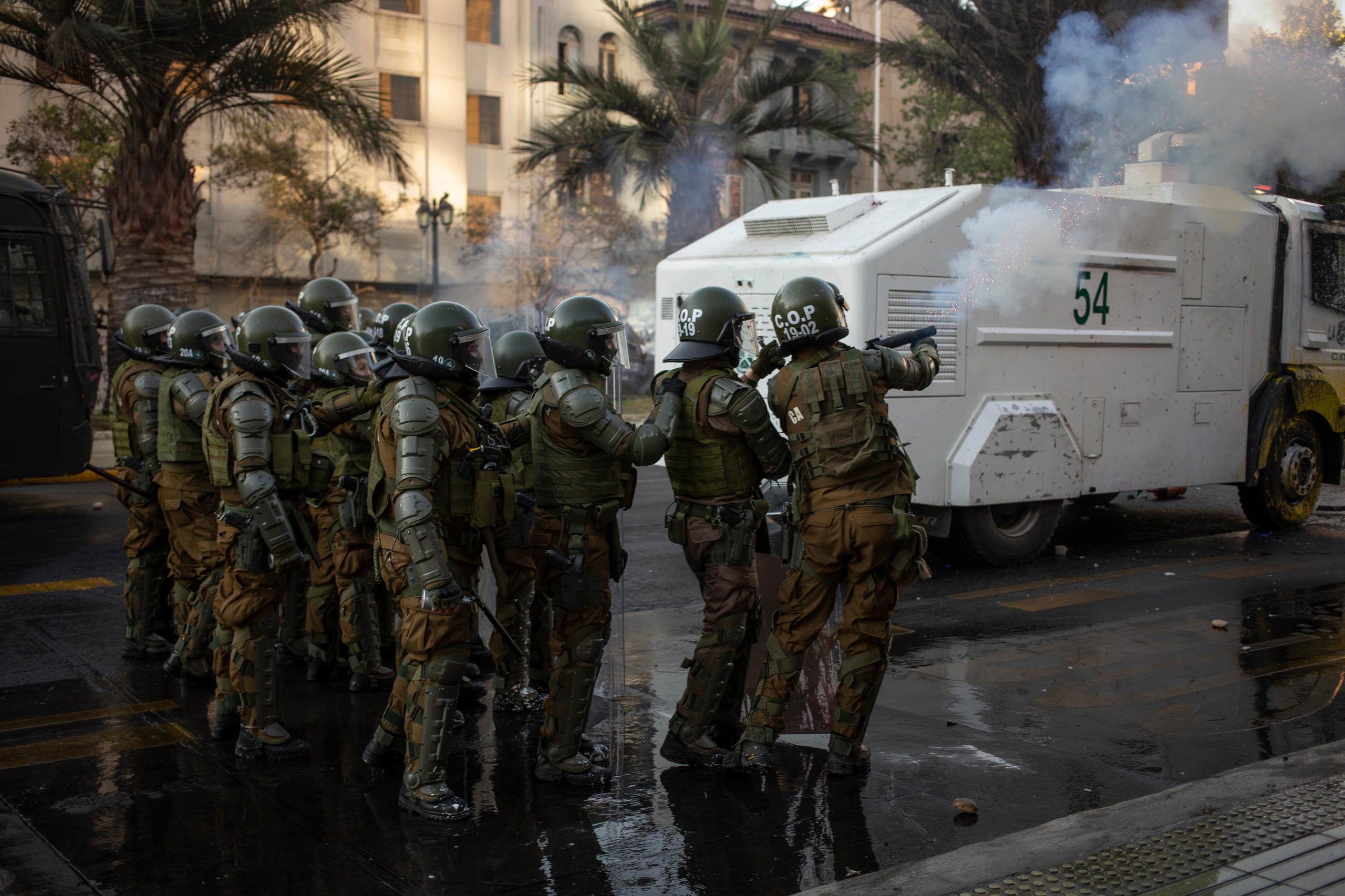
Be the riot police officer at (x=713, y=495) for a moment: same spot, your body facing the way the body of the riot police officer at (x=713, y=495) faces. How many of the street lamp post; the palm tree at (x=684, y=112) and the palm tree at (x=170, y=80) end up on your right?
0

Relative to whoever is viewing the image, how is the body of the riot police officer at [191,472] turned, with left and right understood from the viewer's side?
facing to the right of the viewer

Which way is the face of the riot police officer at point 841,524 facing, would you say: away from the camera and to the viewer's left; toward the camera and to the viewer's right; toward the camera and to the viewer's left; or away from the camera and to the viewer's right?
away from the camera and to the viewer's right

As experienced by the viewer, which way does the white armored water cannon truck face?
facing away from the viewer and to the right of the viewer

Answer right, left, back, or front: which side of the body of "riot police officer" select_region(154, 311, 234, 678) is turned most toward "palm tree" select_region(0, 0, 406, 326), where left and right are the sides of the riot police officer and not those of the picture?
left

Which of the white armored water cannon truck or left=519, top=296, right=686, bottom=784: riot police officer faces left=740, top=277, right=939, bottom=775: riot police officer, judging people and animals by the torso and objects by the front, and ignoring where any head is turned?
left=519, top=296, right=686, bottom=784: riot police officer

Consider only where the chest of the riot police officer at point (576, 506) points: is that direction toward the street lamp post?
no

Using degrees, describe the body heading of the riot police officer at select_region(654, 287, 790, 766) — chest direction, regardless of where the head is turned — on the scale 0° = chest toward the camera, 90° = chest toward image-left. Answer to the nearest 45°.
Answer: approximately 225°

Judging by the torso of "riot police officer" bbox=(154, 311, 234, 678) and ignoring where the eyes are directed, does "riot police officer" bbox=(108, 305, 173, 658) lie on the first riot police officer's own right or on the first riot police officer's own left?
on the first riot police officer's own left

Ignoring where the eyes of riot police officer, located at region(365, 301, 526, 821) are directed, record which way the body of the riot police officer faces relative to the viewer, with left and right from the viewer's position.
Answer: facing to the right of the viewer

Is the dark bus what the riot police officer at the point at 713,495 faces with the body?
no

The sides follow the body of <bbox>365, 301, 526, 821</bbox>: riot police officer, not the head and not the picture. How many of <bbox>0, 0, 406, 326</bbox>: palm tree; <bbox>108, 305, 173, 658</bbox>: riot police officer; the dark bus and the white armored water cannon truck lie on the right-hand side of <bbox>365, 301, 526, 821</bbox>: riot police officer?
0

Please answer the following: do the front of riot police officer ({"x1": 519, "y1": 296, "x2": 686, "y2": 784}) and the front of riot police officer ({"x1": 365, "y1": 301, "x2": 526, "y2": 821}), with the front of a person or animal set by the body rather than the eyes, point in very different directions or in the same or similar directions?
same or similar directions

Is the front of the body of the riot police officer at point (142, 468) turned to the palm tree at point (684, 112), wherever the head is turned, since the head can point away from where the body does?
no

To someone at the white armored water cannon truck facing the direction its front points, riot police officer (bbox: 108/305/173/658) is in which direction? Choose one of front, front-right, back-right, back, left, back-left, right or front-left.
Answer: back

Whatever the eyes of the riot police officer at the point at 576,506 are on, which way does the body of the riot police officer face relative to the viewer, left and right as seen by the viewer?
facing to the right of the viewer
